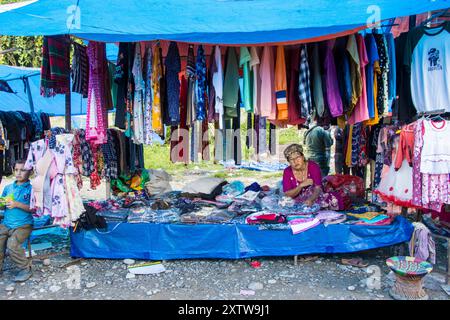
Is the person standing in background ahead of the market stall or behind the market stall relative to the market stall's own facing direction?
behind

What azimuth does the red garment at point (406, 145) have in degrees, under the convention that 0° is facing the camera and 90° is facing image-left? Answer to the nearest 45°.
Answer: approximately 0°

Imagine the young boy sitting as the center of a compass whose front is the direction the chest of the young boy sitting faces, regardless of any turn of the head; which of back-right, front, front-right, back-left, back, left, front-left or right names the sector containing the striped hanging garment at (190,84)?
back-left

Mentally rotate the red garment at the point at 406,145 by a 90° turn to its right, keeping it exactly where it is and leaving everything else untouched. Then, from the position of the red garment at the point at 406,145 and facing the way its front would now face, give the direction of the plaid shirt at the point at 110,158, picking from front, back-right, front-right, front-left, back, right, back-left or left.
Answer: front

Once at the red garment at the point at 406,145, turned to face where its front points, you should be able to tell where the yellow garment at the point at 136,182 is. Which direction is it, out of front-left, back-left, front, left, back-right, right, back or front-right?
right

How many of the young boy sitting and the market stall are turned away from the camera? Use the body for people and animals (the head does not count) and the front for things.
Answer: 0
